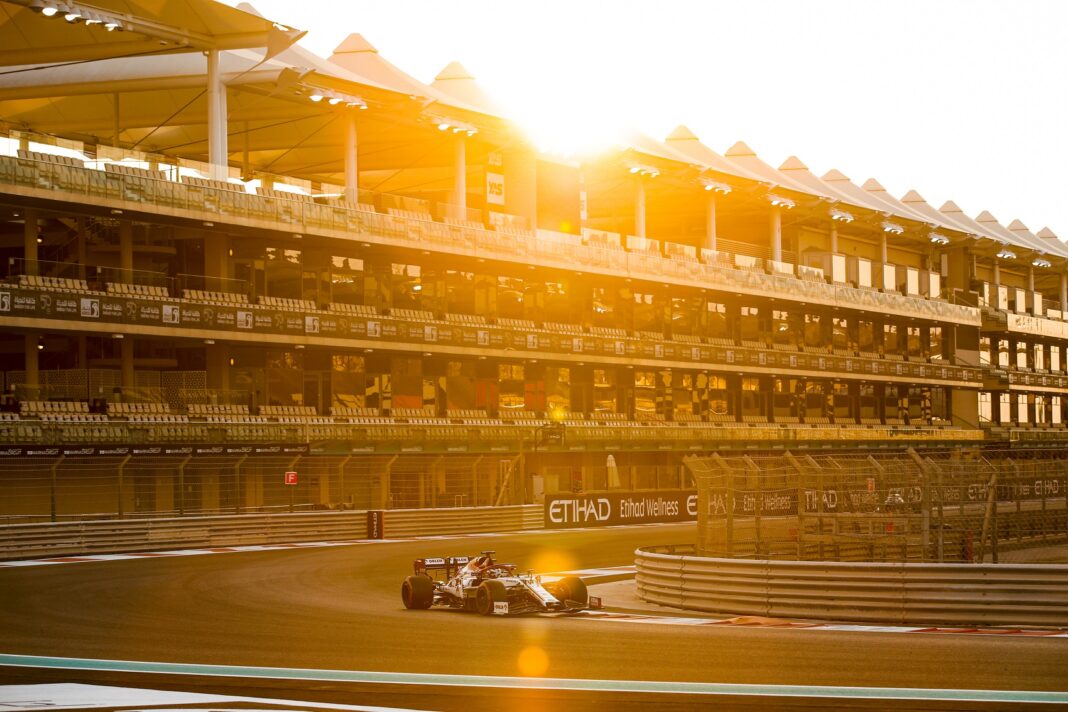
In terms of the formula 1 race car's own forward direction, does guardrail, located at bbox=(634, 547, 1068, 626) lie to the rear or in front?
in front

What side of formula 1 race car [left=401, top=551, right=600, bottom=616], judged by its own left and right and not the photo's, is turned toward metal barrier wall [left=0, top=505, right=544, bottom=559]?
back

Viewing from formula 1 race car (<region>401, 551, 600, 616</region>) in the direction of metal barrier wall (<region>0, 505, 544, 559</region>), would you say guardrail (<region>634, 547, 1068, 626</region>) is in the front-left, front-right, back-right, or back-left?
back-right

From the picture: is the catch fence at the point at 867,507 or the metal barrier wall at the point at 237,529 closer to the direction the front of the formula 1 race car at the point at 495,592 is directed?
the catch fence

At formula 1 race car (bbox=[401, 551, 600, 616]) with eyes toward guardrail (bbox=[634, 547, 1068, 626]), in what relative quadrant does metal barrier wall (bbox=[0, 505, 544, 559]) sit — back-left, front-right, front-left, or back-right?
back-left

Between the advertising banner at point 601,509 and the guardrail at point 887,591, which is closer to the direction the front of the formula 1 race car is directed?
the guardrail

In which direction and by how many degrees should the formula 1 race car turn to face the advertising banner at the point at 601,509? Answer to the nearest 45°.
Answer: approximately 135° to its left

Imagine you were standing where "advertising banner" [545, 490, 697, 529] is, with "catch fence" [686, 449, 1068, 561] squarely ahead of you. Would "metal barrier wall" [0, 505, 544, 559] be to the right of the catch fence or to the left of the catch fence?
right

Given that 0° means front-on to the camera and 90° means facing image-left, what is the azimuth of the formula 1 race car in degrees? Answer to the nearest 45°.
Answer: approximately 315°

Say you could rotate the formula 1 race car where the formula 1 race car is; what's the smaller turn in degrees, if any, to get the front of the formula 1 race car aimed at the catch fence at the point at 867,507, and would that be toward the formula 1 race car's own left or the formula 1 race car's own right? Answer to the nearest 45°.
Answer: approximately 45° to the formula 1 race car's own left

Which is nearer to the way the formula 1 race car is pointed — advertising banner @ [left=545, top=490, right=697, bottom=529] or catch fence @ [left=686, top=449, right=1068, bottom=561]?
the catch fence
